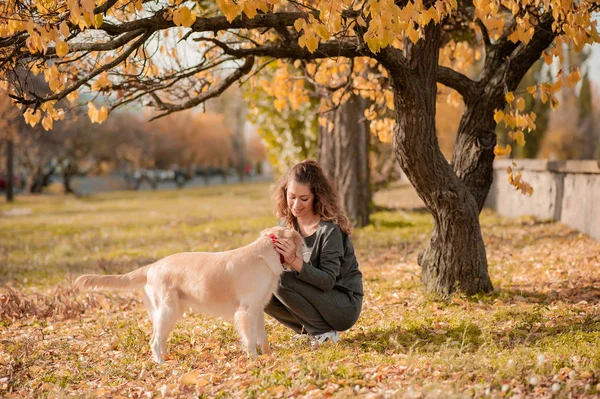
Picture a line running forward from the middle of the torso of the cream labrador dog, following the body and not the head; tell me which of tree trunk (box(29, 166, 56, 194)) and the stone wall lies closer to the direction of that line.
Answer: the stone wall

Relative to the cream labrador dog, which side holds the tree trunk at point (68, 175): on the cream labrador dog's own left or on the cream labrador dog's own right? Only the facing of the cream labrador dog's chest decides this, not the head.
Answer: on the cream labrador dog's own left

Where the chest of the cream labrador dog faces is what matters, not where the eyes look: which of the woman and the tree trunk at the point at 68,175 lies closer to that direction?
the woman

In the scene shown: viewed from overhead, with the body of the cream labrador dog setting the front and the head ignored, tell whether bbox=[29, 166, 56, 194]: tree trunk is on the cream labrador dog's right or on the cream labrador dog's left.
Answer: on the cream labrador dog's left

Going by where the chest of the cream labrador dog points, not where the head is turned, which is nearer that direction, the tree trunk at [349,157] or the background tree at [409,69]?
the background tree

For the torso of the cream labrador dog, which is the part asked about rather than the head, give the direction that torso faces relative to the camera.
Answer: to the viewer's right

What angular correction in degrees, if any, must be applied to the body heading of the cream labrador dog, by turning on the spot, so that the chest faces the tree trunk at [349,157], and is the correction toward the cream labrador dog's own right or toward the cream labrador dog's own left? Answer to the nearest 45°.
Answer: approximately 90° to the cream labrador dog's own left
